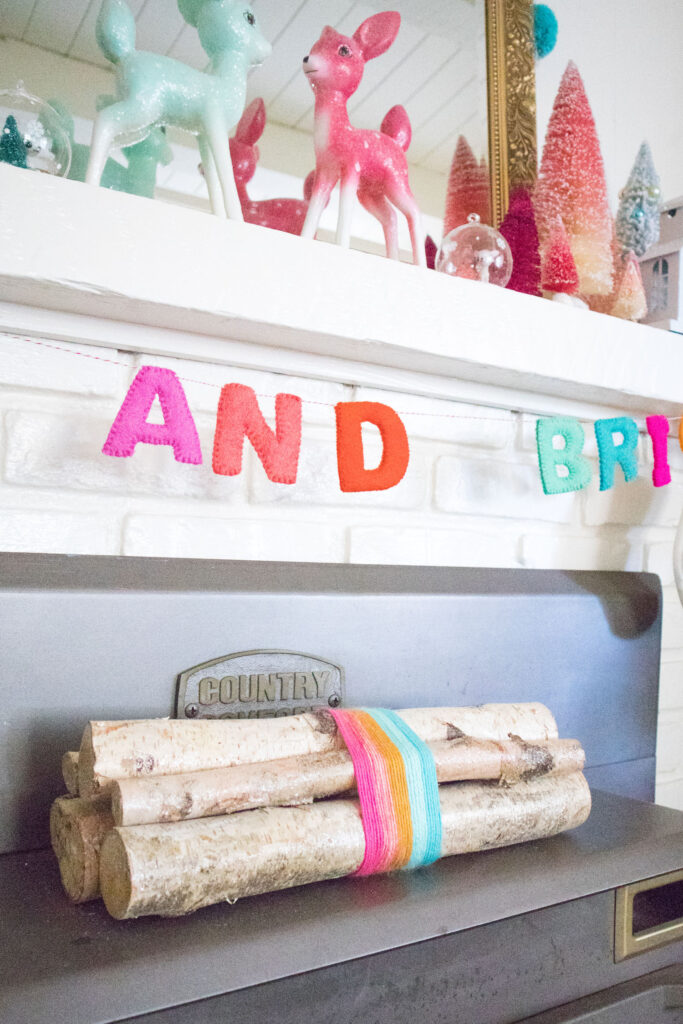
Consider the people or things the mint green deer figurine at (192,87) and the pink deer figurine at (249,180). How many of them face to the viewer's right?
1

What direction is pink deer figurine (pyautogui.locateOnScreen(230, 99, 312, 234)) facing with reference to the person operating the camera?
facing to the left of the viewer

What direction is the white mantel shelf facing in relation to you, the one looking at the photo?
facing the viewer and to the right of the viewer

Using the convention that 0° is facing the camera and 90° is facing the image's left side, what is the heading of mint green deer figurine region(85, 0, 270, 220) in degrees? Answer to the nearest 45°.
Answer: approximately 270°

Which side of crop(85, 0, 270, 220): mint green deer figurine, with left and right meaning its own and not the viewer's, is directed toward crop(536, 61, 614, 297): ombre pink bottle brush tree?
front

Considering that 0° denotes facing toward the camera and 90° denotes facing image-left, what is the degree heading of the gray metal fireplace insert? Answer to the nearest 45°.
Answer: approximately 315°
